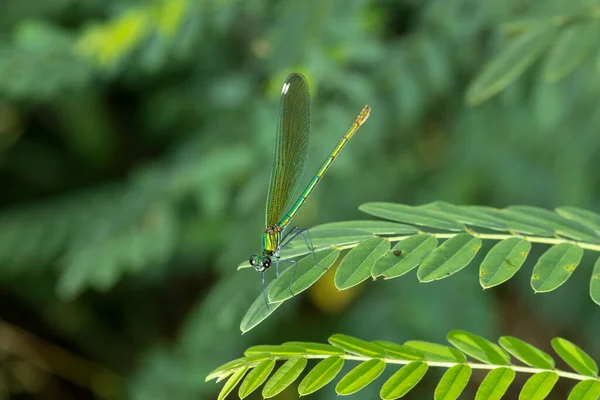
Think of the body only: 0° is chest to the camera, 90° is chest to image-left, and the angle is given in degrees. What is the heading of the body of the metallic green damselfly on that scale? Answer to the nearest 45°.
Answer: approximately 45°

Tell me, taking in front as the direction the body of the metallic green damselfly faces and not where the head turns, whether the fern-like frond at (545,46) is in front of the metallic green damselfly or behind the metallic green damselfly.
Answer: behind

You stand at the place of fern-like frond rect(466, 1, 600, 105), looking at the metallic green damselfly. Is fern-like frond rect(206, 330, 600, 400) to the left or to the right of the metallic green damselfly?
left
